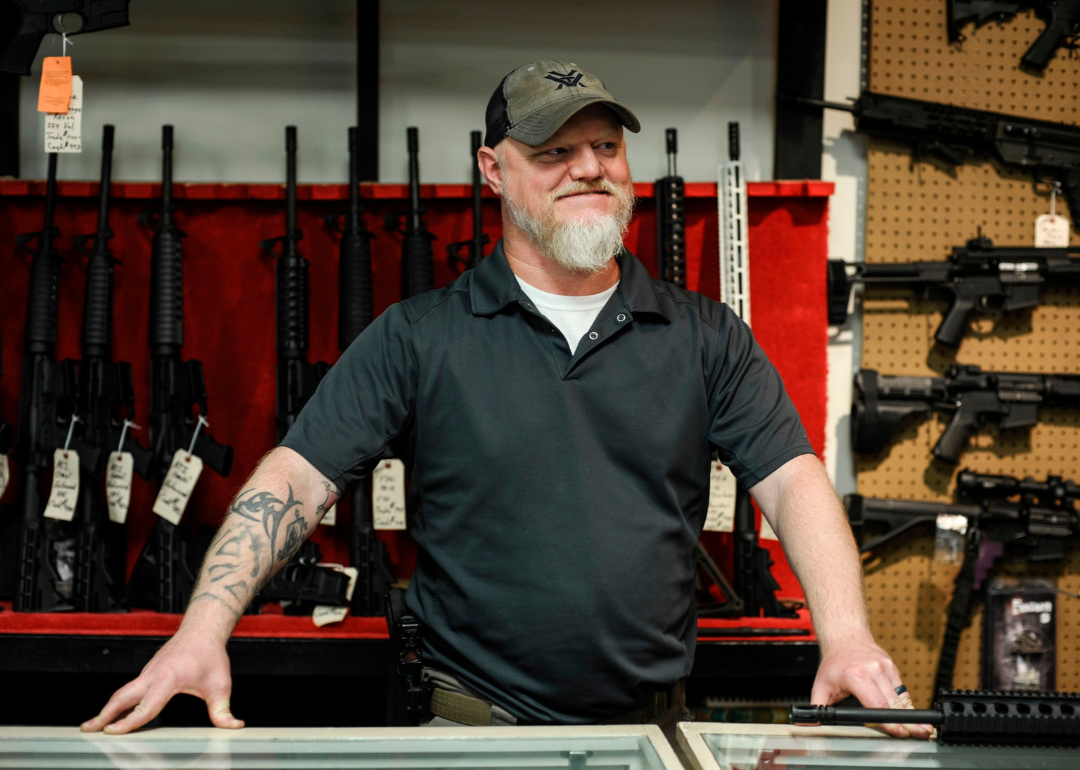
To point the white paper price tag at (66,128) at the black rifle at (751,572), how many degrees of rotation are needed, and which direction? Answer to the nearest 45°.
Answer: approximately 90° to its left

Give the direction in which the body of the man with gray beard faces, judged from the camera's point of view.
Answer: toward the camera

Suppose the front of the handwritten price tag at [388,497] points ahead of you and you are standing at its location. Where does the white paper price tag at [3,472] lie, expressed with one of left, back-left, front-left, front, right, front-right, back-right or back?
right

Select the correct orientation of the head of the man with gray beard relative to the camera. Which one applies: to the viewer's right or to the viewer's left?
to the viewer's right

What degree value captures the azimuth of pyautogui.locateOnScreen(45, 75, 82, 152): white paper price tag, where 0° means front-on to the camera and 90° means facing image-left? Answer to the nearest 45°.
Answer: approximately 0°

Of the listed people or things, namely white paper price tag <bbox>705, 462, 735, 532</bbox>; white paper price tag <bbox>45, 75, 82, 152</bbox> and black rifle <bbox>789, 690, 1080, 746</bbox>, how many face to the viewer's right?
0

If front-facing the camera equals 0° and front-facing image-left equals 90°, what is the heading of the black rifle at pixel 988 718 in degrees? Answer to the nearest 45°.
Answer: approximately 90°
